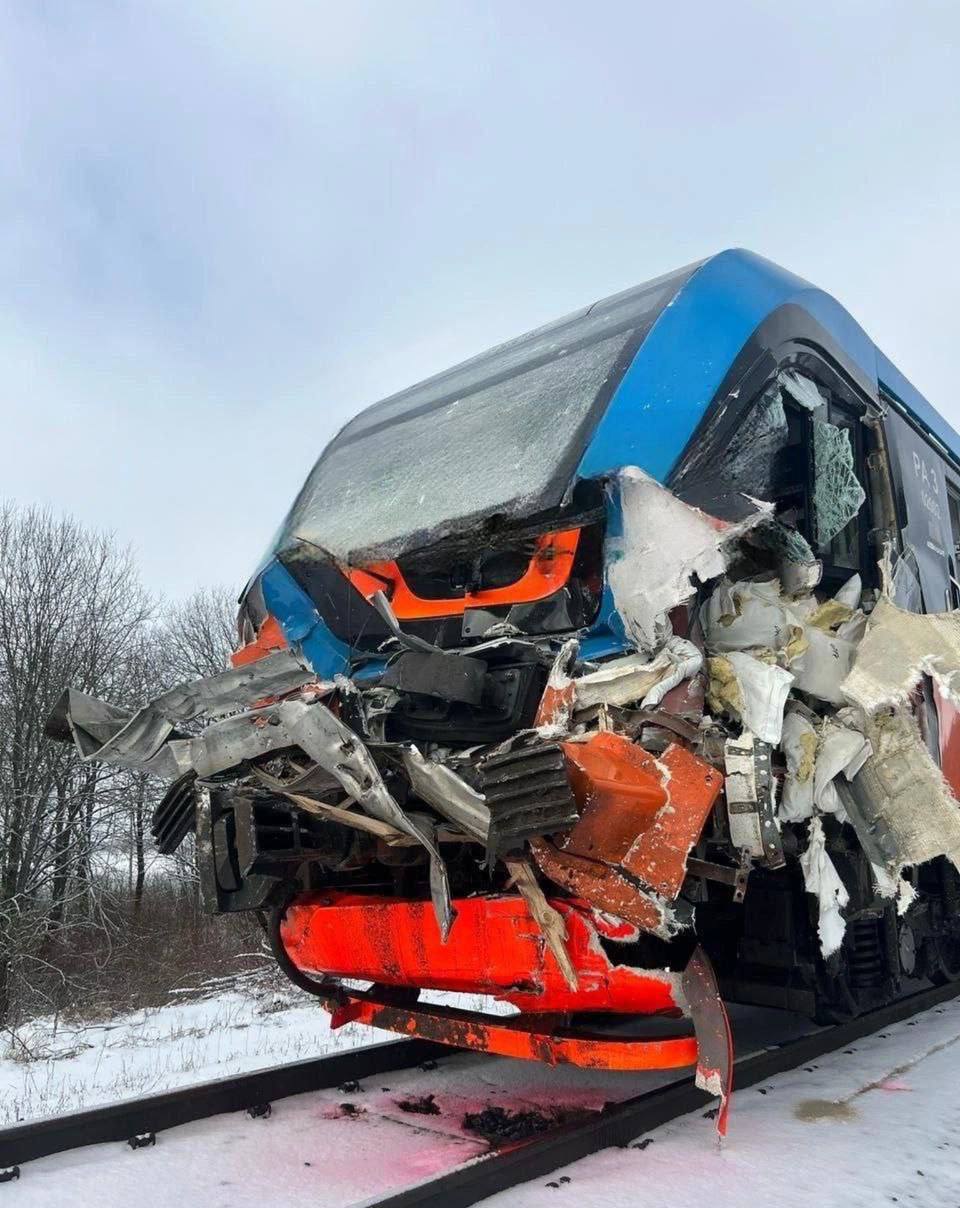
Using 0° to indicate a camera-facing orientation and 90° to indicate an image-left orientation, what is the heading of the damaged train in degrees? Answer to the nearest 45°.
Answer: approximately 45°
